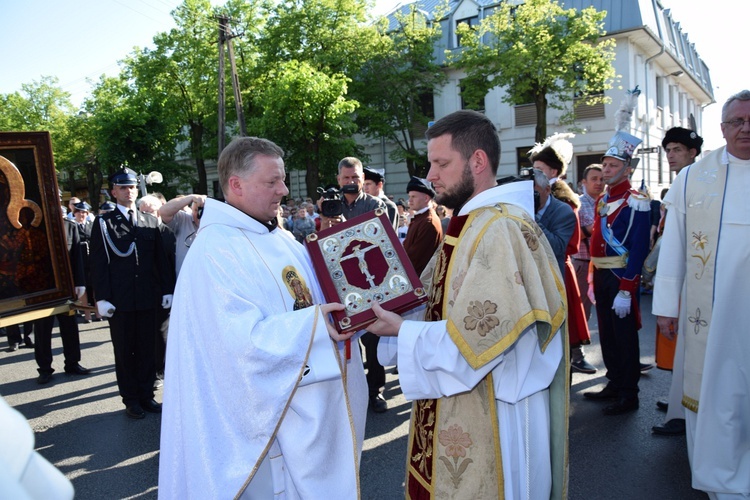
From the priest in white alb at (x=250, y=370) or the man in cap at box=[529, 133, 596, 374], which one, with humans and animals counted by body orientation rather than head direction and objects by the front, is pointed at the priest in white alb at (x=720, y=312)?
the priest in white alb at (x=250, y=370)

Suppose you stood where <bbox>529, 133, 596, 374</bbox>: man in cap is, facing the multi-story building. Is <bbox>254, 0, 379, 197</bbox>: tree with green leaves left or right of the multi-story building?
left

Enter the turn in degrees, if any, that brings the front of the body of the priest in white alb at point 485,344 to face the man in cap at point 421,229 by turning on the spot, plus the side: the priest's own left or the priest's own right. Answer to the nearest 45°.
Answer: approximately 90° to the priest's own right

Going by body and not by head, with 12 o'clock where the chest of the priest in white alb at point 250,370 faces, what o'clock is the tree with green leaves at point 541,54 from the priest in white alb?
The tree with green leaves is roughly at 10 o'clock from the priest in white alb.

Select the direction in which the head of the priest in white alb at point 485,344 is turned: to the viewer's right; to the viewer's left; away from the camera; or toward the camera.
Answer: to the viewer's left

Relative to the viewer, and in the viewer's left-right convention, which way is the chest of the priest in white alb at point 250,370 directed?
facing to the right of the viewer

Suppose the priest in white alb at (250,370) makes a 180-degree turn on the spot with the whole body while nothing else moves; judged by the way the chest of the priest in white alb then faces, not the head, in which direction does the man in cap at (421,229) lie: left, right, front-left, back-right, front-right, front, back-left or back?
back-right

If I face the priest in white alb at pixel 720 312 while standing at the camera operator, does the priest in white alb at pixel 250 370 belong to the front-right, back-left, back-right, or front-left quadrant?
front-right

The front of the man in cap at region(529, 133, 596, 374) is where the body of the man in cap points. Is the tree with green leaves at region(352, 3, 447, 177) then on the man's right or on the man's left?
on the man's right

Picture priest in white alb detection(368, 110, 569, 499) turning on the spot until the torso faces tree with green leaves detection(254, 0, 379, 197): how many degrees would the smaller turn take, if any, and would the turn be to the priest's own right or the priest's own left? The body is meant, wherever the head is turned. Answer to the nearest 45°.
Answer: approximately 90° to the priest's own right

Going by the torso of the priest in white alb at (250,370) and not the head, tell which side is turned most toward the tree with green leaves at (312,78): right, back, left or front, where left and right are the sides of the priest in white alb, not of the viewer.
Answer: left

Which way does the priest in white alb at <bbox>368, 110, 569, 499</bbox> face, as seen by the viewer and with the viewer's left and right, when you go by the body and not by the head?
facing to the left of the viewer

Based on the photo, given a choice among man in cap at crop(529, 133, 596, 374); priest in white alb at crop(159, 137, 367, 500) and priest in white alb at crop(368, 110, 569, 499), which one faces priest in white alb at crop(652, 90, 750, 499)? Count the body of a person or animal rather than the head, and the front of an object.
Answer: priest in white alb at crop(159, 137, 367, 500)

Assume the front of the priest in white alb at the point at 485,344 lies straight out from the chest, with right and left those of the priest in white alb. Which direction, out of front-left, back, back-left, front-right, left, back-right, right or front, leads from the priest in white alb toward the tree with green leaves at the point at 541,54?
right

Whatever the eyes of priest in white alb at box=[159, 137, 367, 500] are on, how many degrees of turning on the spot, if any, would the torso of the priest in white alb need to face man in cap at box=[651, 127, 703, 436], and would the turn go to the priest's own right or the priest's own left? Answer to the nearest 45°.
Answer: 0° — they already face them
